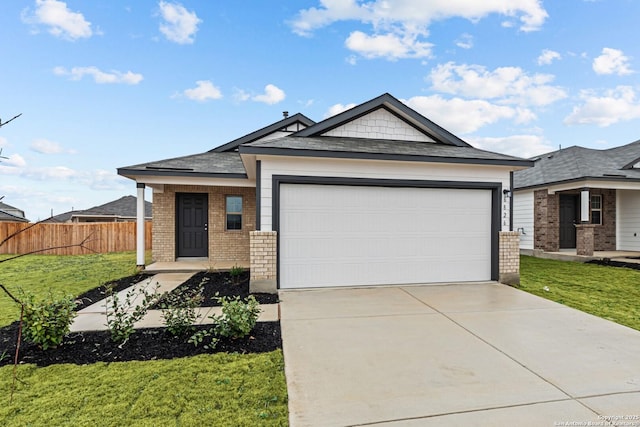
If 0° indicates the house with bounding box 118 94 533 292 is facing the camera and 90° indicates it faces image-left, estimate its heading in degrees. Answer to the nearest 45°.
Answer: approximately 0°

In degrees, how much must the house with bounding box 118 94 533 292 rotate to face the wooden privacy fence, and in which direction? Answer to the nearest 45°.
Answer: approximately 135° to its right

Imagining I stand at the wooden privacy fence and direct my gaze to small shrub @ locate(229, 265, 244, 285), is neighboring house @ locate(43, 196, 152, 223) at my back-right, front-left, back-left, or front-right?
back-left

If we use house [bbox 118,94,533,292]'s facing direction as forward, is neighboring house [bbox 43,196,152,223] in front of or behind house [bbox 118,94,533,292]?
behind

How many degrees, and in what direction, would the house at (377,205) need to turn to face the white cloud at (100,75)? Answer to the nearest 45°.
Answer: approximately 135° to its right

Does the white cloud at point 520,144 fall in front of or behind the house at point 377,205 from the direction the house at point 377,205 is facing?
behind

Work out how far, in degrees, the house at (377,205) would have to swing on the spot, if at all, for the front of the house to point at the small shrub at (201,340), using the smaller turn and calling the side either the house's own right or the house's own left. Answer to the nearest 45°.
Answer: approximately 45° to the house's own right

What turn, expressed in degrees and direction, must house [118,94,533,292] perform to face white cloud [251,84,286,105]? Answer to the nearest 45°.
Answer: approximately 180°

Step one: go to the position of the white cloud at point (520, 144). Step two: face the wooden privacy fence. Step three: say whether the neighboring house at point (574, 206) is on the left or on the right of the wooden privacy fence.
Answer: left

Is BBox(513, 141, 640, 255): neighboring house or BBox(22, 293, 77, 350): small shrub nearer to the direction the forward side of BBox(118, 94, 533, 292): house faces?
the small shrub

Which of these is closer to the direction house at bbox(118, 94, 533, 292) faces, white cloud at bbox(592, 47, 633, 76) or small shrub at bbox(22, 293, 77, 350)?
the small shrub
